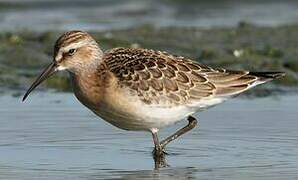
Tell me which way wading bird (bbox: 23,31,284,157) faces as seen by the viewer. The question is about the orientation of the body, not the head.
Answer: to the viewer's left
